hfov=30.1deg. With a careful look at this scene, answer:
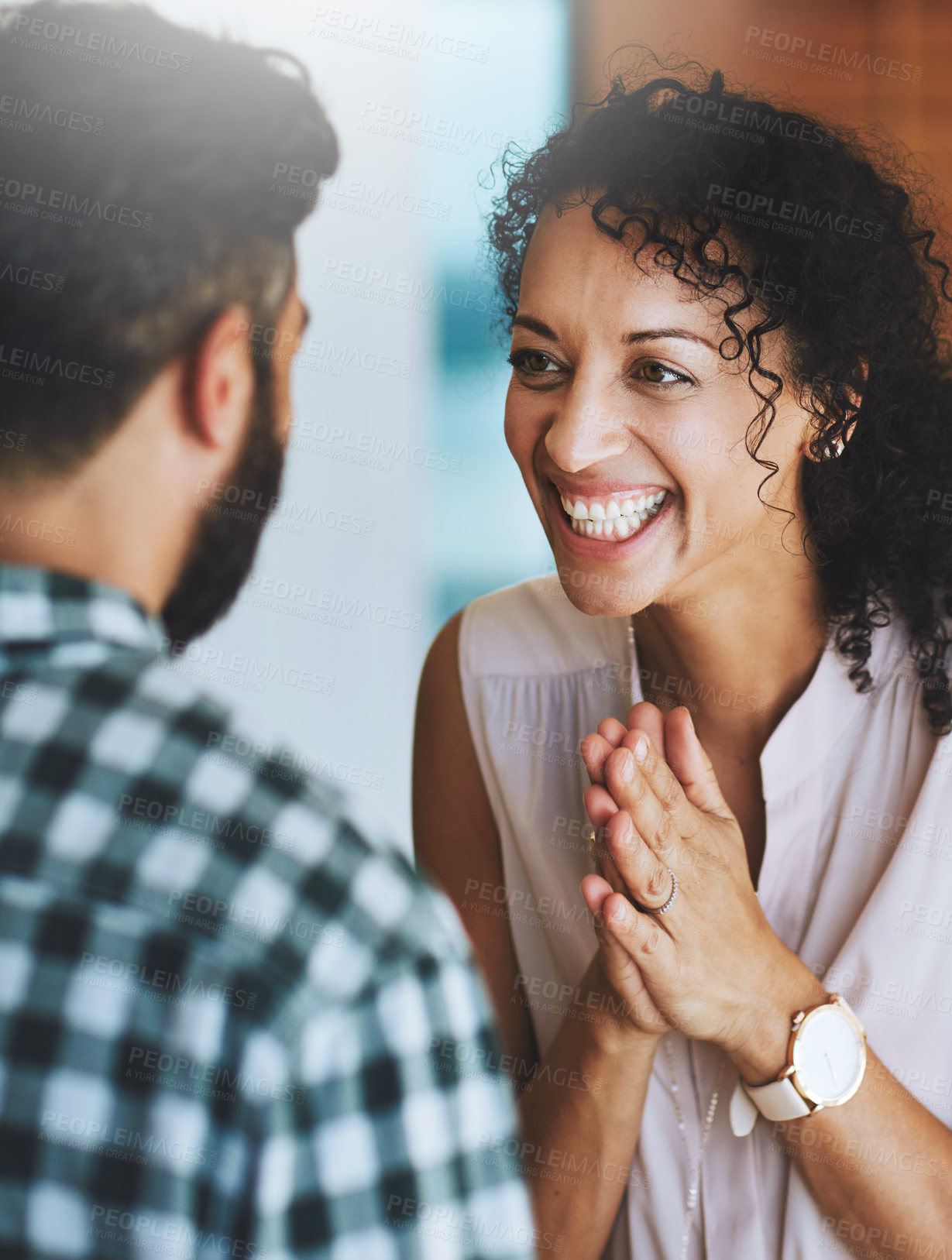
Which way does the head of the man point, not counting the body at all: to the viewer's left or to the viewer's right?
to the viewer's right

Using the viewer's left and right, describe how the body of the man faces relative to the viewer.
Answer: facing away from the viewer and to the right of the viewer

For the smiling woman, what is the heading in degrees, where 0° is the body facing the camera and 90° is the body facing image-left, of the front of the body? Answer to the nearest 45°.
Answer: approximately 45°

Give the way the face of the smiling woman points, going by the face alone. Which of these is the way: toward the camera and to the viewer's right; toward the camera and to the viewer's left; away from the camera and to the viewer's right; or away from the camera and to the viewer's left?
toward the camera and to the viewer's left

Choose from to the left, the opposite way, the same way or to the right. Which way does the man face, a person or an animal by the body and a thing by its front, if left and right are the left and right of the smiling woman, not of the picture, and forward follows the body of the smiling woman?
the opposite way
